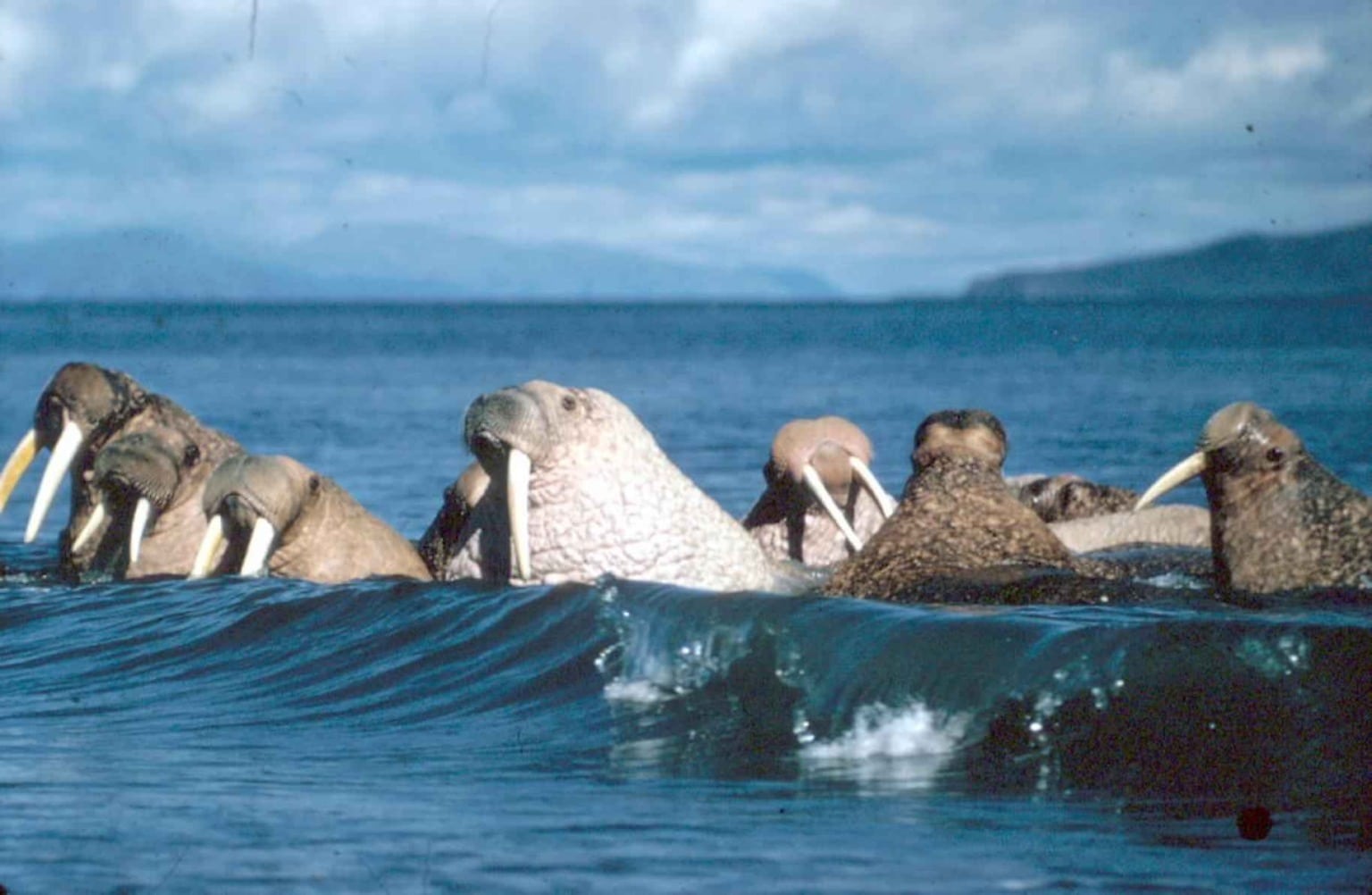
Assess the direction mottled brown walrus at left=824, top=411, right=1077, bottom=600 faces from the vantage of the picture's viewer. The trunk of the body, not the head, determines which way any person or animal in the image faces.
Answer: facing away from the viewer

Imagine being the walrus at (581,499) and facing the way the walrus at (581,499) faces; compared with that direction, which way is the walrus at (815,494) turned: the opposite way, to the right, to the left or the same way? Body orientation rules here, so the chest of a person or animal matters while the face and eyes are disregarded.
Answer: to the left

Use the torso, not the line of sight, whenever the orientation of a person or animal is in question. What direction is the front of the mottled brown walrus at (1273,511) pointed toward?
to the viewer's left

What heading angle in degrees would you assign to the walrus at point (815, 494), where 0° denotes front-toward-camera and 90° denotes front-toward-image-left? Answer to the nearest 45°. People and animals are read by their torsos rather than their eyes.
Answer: approximately 0°

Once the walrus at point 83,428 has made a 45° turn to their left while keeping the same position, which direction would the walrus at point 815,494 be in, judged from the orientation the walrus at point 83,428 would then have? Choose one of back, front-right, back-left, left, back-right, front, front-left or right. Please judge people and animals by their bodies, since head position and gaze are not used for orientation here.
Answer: left

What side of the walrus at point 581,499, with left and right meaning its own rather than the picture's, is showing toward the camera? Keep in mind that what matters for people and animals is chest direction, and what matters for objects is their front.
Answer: left

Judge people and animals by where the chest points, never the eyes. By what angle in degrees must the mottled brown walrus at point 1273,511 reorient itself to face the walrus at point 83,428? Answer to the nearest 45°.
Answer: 0° — it already faces it

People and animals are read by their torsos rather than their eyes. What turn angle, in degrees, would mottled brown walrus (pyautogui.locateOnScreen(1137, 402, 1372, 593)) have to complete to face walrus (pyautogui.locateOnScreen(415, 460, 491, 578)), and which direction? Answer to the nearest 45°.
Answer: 0° — it already faces it

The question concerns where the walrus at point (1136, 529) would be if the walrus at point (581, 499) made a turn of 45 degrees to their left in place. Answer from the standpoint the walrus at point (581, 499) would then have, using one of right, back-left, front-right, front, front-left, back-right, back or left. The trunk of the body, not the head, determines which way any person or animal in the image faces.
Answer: back

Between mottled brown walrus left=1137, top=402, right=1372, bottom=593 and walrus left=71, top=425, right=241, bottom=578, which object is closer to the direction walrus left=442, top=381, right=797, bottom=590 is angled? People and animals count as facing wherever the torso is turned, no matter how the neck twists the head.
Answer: the walrus

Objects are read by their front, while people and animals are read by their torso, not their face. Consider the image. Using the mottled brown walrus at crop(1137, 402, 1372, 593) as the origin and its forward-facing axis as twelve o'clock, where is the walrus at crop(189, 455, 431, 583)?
The walrus is roughly at 12 o'clock from the mottled brown walrus.

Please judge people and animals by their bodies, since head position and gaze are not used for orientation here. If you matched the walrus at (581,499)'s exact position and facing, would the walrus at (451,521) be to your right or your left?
on your right
